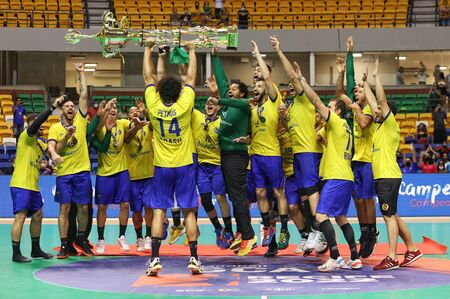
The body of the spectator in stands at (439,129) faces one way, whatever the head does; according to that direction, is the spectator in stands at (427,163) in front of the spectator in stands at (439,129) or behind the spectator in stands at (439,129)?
in front

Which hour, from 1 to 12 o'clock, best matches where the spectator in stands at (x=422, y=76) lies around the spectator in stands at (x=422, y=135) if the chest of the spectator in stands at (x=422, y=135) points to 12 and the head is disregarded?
the spectator in stands at (x=422, y=76) is roughly at 6 o'clock from the spectator in stands at (x=422, y=135).

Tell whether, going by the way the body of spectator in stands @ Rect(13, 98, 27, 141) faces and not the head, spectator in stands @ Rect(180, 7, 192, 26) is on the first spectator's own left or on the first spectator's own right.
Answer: on the first spectator's own left

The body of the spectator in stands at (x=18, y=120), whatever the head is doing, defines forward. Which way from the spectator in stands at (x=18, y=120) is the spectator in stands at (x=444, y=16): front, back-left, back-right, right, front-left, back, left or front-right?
left

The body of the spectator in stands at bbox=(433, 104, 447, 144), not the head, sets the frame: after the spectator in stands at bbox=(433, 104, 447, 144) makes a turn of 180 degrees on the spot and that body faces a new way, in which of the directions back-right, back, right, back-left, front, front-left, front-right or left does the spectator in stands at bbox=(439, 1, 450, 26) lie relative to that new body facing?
front

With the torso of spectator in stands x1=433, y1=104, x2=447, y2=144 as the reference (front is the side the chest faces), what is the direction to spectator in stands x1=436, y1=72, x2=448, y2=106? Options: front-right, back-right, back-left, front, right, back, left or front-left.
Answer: back

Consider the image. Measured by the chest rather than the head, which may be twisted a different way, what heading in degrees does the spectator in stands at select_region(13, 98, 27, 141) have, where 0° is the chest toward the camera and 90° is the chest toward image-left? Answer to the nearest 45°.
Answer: approximately 0°

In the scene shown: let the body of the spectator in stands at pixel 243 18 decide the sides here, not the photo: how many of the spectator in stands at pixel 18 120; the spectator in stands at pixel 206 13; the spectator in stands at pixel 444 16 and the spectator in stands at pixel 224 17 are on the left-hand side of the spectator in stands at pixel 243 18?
1

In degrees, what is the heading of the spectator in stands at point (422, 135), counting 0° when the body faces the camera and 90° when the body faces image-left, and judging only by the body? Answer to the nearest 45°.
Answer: approximately 0°
